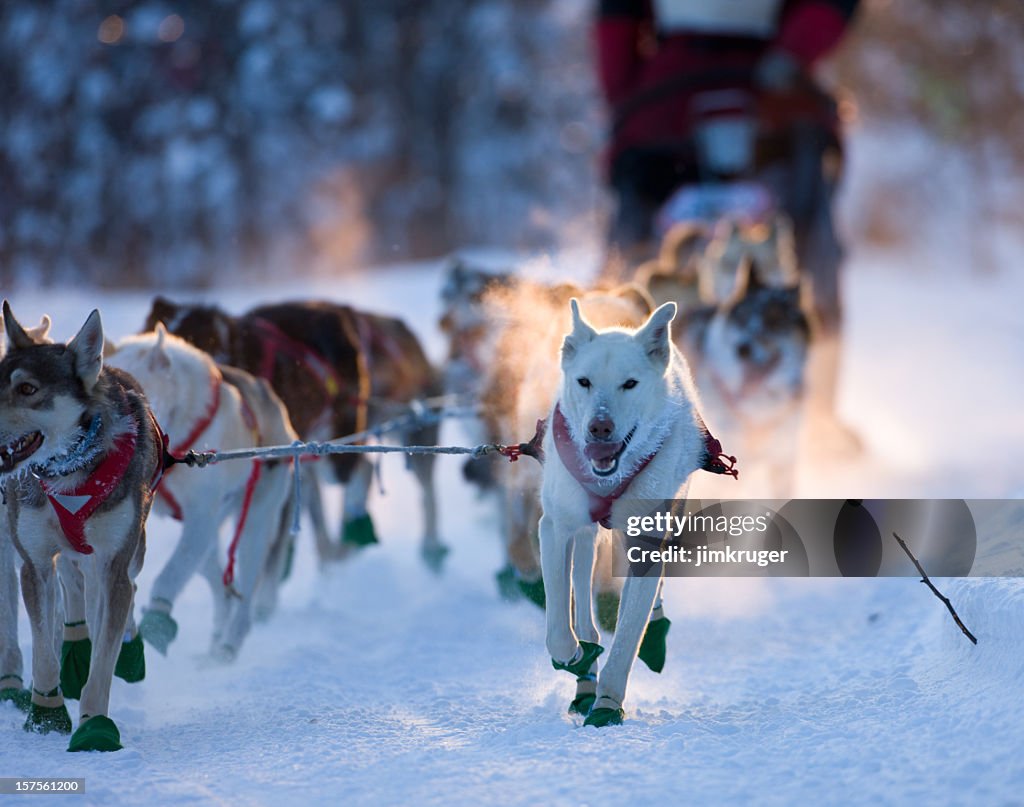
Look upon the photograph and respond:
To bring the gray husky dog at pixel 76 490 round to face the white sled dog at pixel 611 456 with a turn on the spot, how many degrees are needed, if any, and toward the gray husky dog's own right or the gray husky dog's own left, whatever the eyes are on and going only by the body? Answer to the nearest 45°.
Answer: approximately 90° to the gray husky dog's own left

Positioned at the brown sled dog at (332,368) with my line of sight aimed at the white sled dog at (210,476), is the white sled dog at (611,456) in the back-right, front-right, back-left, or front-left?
front-left

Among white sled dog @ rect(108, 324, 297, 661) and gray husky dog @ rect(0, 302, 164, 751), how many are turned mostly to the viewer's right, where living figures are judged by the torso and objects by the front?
0

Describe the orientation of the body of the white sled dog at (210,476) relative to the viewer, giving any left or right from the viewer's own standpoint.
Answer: facing the viewer and to the left of the viewer

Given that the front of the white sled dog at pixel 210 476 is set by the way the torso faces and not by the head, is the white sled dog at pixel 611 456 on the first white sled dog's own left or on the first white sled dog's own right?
on the first white sled dog's own left

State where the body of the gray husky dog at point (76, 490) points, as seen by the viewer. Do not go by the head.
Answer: toward the camera

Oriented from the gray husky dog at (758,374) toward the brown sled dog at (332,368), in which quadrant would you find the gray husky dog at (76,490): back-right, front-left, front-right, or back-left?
front-left

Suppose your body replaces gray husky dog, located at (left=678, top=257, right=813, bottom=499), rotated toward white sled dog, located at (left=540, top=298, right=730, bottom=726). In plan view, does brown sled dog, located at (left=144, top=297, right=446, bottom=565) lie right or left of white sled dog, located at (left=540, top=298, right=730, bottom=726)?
right

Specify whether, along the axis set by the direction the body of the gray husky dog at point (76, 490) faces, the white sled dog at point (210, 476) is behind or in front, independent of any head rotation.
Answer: behind

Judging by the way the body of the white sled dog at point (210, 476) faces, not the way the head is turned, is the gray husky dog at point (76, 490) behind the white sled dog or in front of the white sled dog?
in front

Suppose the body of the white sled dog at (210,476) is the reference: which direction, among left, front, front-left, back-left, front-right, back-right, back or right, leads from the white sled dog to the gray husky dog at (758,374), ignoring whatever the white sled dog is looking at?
back
